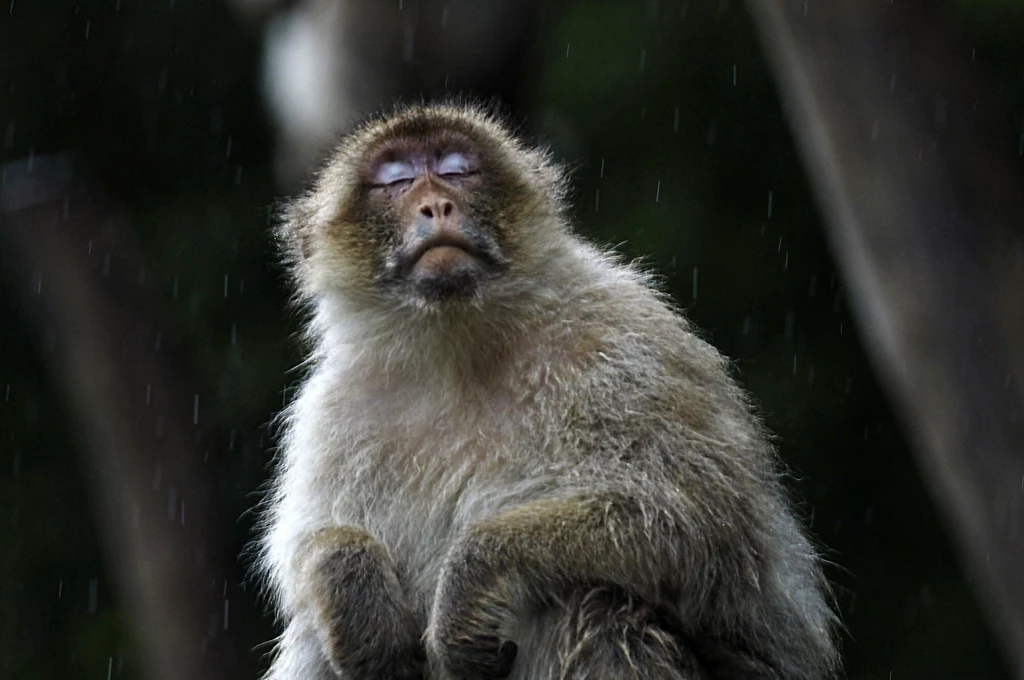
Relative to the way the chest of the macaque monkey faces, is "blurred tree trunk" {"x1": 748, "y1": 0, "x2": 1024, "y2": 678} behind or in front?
behind

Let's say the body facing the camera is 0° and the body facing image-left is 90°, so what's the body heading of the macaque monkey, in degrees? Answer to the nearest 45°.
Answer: approximately 45°

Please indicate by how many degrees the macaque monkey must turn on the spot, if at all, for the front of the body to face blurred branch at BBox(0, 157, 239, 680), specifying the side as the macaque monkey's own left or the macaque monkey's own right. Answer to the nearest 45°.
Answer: approximately 90° to the macaque monkey's own right
